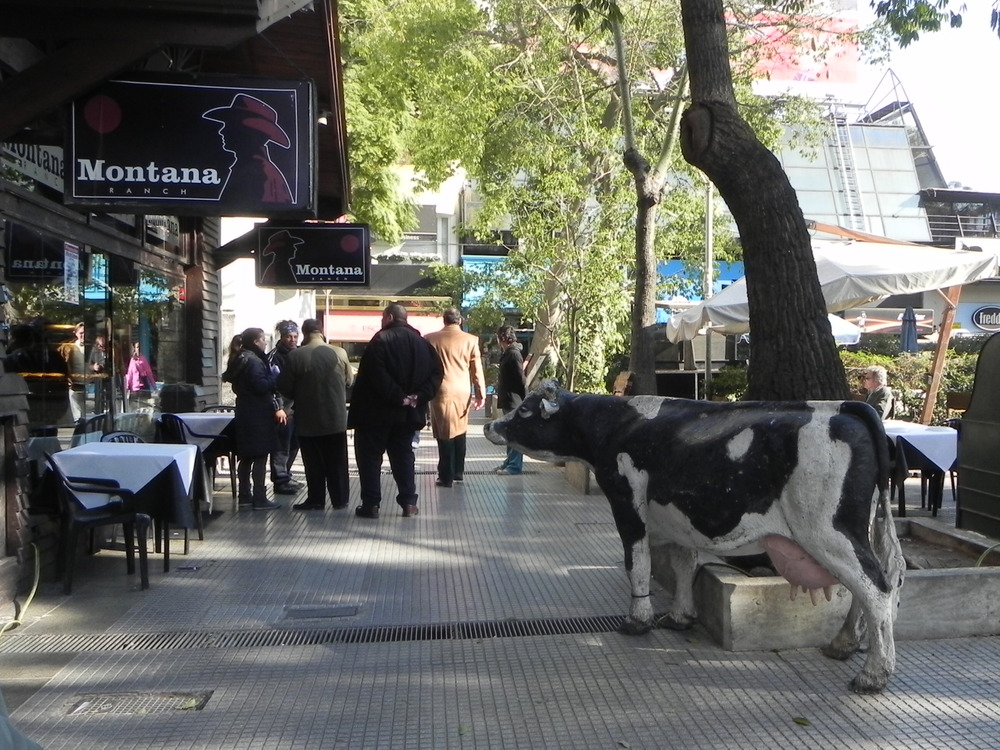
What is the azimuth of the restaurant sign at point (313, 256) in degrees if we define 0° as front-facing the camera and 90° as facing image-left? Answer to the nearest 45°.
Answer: approximately 0°

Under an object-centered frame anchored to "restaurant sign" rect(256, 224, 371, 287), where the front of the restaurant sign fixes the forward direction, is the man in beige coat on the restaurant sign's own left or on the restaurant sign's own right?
on the restaurant sign's own left

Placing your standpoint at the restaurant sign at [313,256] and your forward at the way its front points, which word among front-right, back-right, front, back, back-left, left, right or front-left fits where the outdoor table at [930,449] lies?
front-left

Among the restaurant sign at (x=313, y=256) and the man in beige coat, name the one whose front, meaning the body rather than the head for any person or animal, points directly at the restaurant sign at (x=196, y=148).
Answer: the restaurant sign at (x=313, y=256)

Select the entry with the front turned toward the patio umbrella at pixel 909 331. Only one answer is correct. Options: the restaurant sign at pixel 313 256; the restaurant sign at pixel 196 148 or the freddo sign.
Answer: the freddo sign

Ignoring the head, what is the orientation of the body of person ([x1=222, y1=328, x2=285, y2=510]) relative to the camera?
to the viewer's right

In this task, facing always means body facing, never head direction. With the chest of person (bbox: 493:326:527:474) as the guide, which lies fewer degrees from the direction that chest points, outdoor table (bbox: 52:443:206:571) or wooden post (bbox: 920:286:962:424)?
the outdoor table

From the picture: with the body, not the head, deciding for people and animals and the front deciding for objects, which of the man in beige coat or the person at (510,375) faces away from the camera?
the man in beige coat

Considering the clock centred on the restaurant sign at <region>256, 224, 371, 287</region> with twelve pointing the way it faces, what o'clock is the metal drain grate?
The metal drain grate is roughly at 12 o'clock from the restaurant sign.

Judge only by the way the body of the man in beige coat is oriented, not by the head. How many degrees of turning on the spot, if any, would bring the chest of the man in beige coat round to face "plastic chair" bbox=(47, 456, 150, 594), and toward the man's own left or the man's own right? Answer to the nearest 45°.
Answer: approximately 135° to the man's own left

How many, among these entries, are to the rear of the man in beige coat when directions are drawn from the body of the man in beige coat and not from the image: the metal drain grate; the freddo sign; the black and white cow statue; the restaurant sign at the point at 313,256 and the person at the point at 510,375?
2

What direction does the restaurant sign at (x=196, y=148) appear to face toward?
toward the camera

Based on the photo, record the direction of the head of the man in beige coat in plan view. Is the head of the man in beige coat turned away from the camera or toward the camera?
away from the camera

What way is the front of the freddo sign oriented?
toward the camera

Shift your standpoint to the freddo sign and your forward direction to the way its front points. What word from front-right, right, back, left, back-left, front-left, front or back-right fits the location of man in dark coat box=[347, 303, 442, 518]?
front
